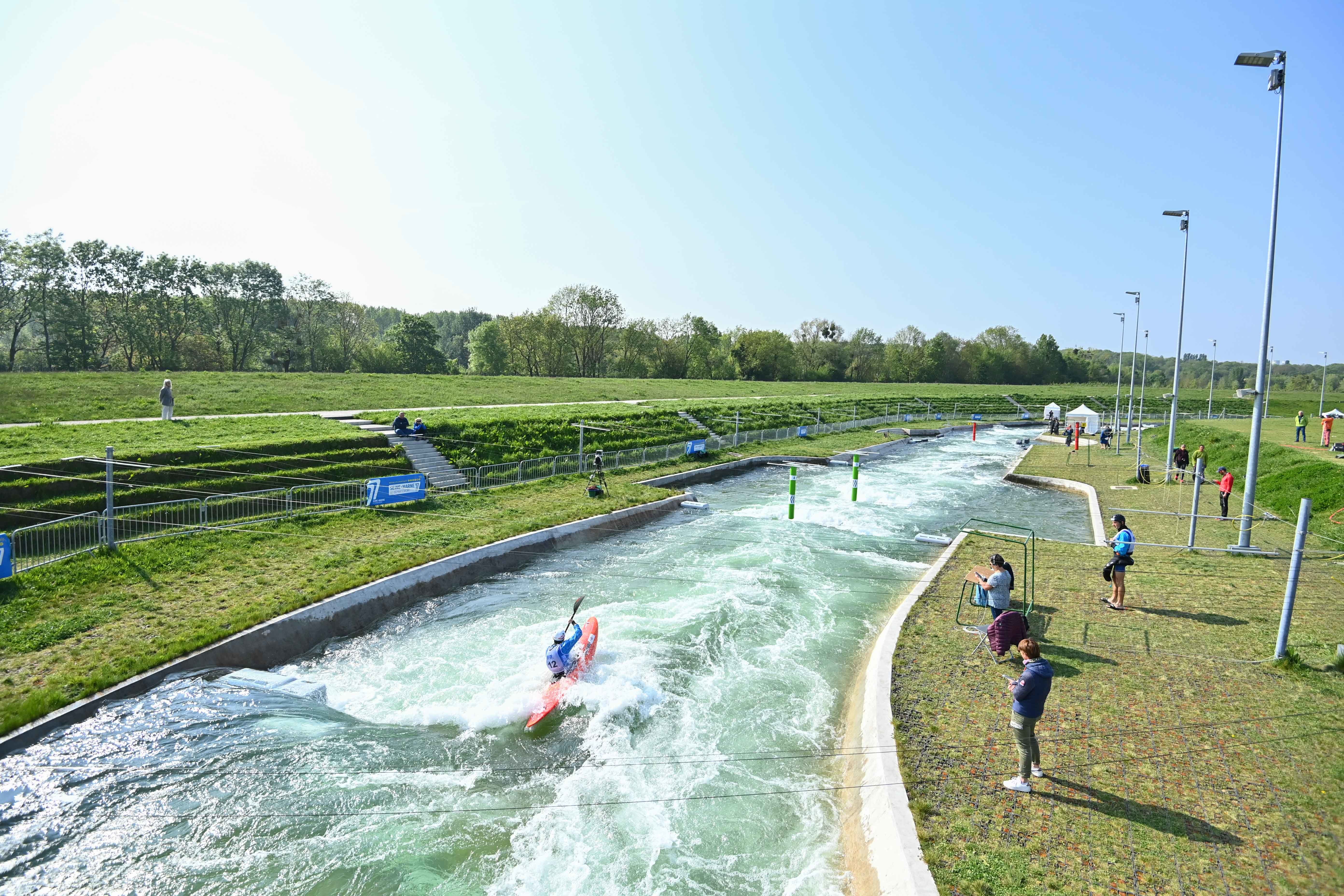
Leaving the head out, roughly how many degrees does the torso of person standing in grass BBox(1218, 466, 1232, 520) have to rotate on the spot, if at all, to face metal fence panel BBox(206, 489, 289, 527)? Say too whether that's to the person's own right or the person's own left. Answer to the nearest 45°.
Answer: approximately 45° to the person's own left

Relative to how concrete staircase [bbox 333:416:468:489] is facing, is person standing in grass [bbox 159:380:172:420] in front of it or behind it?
behind

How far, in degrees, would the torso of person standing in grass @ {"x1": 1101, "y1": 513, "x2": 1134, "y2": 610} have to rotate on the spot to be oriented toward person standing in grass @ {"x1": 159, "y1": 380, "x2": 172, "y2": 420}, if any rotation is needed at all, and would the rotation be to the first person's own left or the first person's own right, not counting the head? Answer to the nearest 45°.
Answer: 0° — they already face them

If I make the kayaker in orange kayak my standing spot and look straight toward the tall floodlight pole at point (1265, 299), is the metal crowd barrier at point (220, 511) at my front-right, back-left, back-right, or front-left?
back-left

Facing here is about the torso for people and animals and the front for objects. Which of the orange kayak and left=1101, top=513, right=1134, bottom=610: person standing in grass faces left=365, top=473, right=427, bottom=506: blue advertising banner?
the person standing in grass

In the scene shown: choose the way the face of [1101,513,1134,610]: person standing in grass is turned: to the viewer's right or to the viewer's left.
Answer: to the viewer's left

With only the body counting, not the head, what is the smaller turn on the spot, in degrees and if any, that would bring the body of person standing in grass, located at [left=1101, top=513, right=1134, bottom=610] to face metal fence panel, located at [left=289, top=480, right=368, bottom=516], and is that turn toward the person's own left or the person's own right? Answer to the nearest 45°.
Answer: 0° — they already face it

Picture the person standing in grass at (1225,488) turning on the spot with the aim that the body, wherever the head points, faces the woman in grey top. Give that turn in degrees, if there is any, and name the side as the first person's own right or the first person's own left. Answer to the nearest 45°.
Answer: approximately 90° to the first person's own left

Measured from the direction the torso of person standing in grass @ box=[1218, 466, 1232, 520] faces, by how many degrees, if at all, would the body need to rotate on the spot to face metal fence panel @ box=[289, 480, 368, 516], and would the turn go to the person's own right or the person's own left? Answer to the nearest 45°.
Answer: approximately 45° to the person's own left

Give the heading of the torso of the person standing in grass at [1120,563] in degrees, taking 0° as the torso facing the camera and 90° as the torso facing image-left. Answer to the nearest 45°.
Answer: approximately 90°

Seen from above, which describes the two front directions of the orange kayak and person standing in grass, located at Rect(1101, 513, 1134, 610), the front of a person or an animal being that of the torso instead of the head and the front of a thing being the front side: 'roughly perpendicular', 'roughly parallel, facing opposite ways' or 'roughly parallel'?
roughly perpendicular

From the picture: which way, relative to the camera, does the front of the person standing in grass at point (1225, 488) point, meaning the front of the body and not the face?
to the viewer's left
